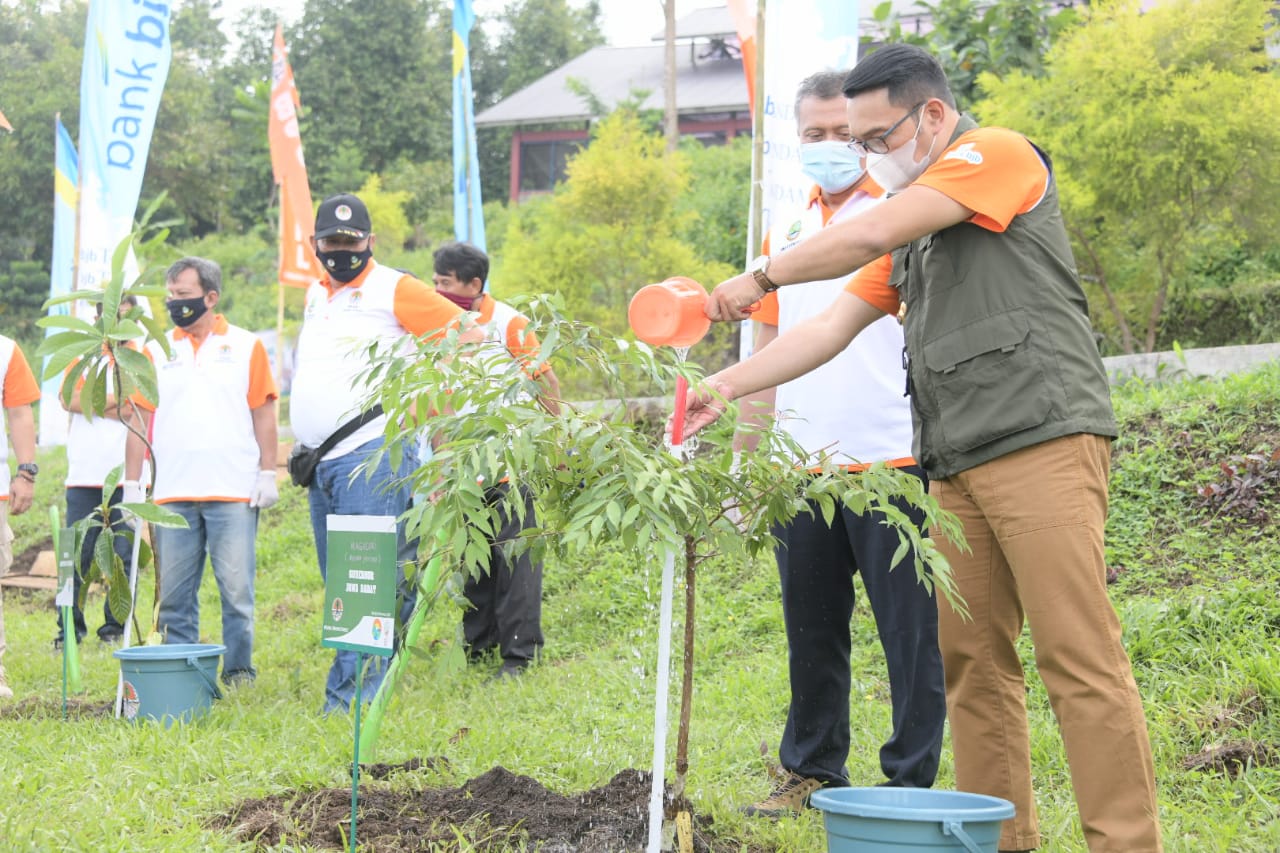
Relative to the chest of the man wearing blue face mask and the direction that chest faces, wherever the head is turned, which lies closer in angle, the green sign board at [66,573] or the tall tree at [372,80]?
the green sign board

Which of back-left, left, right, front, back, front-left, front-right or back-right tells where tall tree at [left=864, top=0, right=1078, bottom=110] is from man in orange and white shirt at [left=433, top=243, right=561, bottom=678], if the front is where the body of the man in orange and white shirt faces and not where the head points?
back

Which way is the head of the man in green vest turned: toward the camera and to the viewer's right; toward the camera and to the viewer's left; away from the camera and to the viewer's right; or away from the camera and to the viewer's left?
toward the camera and to the viewer's left

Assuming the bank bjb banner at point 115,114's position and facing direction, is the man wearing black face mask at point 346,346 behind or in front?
in front

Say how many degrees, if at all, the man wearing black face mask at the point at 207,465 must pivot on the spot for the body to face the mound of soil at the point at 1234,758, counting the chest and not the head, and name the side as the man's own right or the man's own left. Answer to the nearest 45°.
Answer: approximately 90° to the man's own left

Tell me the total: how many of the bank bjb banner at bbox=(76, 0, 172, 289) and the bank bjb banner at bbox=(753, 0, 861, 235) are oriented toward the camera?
2

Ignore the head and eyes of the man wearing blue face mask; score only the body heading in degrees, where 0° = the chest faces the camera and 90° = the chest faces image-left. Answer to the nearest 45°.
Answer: approximately 45°

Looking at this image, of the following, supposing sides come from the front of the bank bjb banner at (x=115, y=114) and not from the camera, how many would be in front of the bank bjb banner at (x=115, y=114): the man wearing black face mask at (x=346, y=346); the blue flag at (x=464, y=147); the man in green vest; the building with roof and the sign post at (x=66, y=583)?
3

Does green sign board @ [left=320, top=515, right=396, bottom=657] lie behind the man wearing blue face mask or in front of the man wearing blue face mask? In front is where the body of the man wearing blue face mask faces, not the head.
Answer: in front

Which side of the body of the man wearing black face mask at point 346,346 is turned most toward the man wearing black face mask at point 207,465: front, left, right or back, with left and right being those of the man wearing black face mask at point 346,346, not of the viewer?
right

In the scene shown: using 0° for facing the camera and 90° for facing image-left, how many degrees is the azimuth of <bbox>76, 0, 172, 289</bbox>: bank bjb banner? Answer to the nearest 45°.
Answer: approximately 0°
